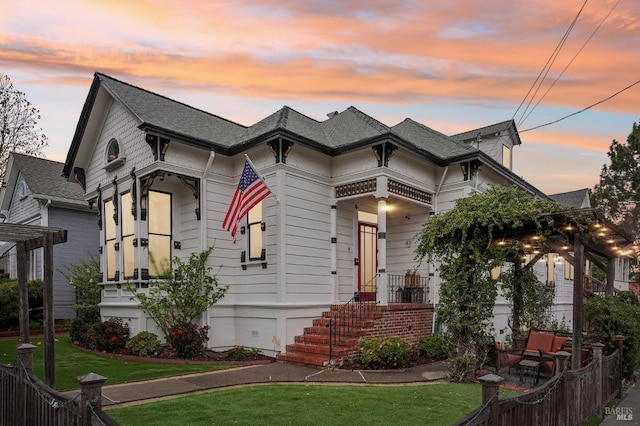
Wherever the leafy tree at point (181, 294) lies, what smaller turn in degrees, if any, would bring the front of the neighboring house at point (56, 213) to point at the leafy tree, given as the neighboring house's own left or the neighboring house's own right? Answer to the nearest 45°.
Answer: approximately 45° to the neighboring house's own left

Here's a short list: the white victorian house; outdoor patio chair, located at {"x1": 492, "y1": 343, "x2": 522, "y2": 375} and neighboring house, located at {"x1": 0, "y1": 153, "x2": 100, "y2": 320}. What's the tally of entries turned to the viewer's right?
1

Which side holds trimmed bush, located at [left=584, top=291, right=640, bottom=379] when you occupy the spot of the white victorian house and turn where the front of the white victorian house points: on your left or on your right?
on your left

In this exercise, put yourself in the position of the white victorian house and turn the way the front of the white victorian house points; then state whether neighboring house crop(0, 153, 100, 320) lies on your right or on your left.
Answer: on your right

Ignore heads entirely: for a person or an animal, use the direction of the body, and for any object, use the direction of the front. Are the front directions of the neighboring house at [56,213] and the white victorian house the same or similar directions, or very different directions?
same or similar directions

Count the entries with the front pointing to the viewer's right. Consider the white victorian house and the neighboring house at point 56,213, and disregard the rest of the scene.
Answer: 0

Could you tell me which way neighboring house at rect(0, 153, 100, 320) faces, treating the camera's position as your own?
facing the viewer and to the left of the viewer

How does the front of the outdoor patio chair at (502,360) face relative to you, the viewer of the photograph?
facing to the right of the viewer

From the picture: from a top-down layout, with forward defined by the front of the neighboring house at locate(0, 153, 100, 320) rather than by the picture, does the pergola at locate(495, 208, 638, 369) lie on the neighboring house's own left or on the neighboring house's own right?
on the neighboring house's own left
